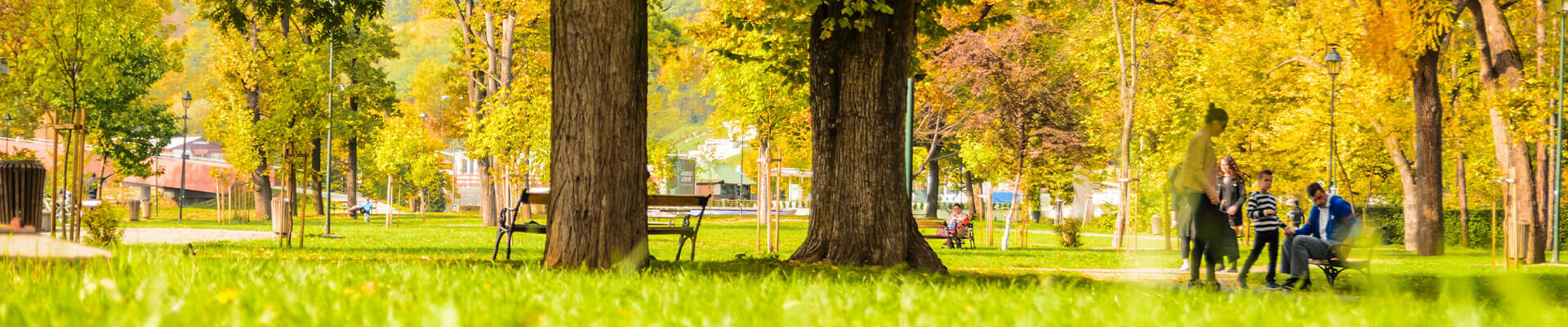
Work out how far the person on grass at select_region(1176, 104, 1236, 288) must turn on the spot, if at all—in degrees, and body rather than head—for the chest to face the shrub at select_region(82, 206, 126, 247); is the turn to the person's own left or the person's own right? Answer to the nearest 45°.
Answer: approximately 180°

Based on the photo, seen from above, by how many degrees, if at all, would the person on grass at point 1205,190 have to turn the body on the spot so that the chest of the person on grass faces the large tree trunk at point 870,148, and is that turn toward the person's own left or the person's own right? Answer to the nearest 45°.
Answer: approximately 180°

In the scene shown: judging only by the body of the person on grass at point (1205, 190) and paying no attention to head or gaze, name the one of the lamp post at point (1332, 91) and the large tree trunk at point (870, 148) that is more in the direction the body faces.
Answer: the lamp post

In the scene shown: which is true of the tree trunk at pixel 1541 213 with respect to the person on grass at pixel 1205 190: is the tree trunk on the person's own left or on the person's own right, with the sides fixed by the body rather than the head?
on the person's own left

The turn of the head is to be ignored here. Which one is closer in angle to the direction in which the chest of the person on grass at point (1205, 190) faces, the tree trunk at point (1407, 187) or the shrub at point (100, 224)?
the tree trunk

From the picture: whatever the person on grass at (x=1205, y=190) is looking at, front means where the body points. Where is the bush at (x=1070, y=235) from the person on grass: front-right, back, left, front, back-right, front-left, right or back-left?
left

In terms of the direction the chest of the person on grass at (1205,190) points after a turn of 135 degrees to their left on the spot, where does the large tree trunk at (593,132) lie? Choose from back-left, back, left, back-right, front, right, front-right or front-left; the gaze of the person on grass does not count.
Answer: left

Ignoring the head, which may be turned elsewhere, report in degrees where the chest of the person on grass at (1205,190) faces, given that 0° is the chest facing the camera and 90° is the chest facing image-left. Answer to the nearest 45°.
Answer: approximately 270°

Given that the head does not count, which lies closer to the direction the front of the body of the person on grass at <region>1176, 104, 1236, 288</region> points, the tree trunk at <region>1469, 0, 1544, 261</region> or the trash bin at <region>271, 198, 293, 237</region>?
the tree trunk

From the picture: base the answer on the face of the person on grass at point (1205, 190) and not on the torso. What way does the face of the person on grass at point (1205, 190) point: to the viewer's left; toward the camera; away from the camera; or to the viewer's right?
to the viewer's right
